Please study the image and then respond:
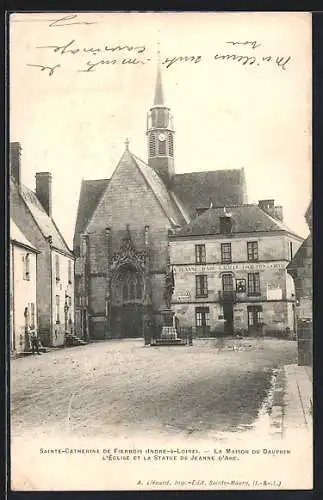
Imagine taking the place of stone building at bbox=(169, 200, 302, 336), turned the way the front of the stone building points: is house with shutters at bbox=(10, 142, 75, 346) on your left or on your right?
on your right

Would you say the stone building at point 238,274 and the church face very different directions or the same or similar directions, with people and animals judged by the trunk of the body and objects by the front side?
same or similar directions

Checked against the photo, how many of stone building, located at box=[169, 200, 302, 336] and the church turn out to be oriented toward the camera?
2

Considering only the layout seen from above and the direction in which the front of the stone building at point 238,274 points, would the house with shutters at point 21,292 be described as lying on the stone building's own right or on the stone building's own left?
on the stone building's own right

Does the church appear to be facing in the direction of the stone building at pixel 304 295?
no

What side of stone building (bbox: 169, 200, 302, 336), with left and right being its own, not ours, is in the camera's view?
front

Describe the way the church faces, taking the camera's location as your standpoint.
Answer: facing the viewer
